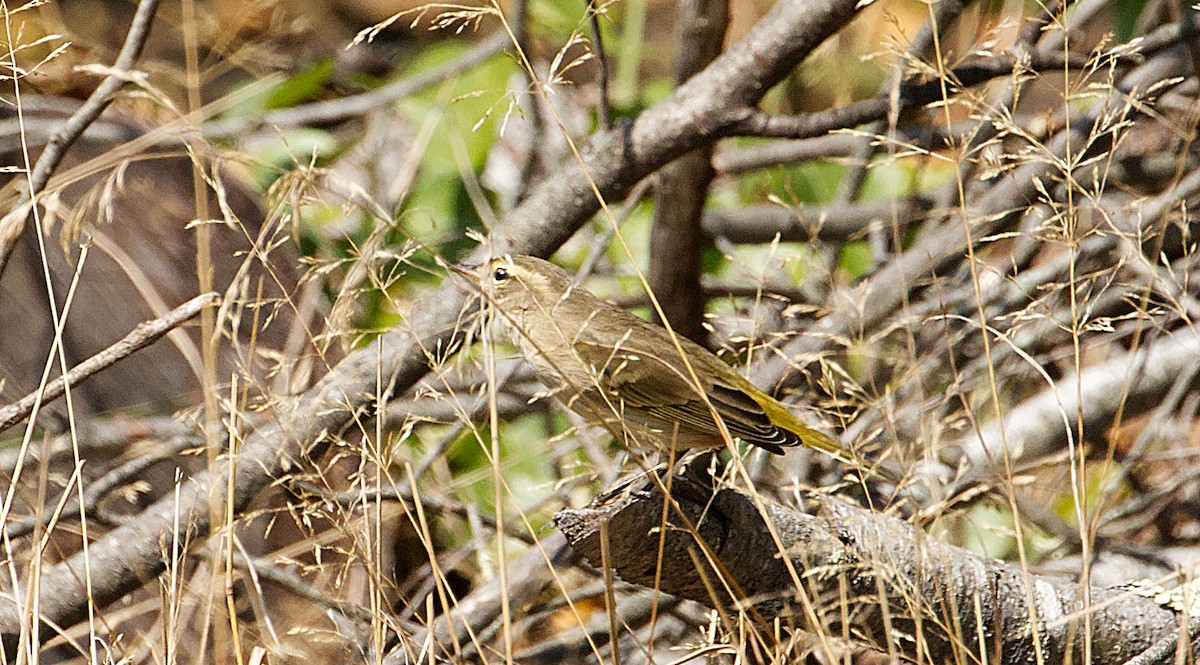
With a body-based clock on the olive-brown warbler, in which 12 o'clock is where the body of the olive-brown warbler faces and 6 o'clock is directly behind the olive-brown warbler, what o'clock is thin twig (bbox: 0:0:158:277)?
The thin twig is roughly at 12 o'clock from the olive-brown warbler.

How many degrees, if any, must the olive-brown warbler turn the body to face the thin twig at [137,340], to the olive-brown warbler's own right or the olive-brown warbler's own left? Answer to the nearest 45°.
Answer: approximately 45° to the olive-brown warbler's own left

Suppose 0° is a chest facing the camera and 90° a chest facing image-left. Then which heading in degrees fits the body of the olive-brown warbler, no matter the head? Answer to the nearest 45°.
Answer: approximately 90°
